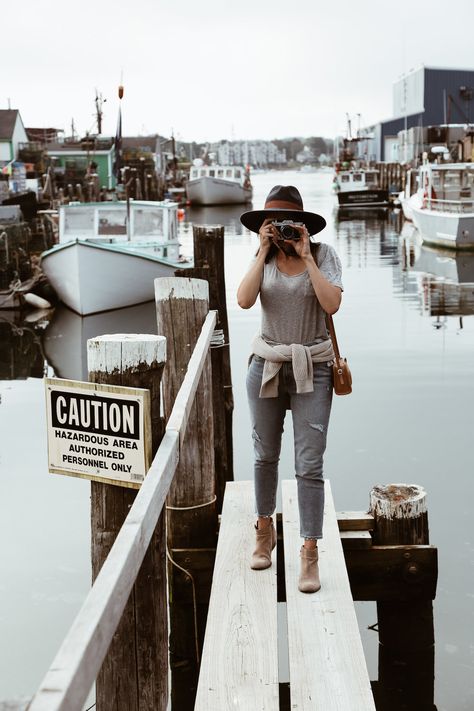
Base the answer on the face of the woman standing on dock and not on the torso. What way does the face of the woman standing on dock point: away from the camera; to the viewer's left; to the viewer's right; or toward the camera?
toward the camera

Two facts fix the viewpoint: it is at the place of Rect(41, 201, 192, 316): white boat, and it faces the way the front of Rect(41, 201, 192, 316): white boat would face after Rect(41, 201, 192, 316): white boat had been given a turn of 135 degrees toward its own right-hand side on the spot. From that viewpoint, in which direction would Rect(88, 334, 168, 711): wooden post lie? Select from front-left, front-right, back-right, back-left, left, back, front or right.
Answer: back

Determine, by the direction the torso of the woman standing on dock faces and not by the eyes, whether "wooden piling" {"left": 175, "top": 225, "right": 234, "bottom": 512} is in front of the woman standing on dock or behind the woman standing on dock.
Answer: behind

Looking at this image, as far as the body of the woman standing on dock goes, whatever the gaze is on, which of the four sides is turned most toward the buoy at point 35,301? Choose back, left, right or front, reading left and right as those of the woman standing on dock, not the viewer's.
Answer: back

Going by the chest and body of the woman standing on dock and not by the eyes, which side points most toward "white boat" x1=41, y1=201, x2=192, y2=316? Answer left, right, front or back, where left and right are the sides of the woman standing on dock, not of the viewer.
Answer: back

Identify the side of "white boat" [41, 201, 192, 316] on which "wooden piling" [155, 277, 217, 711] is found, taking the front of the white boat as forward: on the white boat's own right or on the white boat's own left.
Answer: on the white boat's own left

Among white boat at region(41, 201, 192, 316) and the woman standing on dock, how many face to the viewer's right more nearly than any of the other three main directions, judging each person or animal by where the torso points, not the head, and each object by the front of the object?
0

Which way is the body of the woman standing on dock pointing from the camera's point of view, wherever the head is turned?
toward the camera

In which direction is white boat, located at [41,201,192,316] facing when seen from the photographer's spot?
facing the viewer and to the left of the viewer

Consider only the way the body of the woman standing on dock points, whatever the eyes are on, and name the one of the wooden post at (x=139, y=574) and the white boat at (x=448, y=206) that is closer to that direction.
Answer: the wooden post
